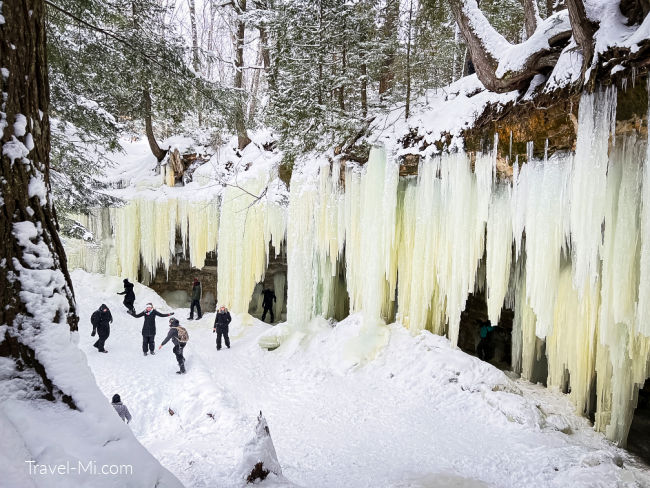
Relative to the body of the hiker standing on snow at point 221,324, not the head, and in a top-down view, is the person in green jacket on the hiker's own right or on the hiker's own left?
on the hiker's own left

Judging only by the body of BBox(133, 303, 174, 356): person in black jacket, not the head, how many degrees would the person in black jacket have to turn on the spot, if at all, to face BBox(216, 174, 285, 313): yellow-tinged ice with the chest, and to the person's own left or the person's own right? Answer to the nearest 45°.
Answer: approximately 135° to the person's own left

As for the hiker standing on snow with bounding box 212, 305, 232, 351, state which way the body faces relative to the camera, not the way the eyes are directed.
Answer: toward the camera

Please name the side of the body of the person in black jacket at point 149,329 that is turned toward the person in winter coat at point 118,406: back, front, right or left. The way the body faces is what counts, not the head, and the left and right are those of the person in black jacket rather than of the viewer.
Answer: front

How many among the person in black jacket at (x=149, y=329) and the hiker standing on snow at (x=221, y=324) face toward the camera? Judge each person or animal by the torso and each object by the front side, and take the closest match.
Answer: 2
